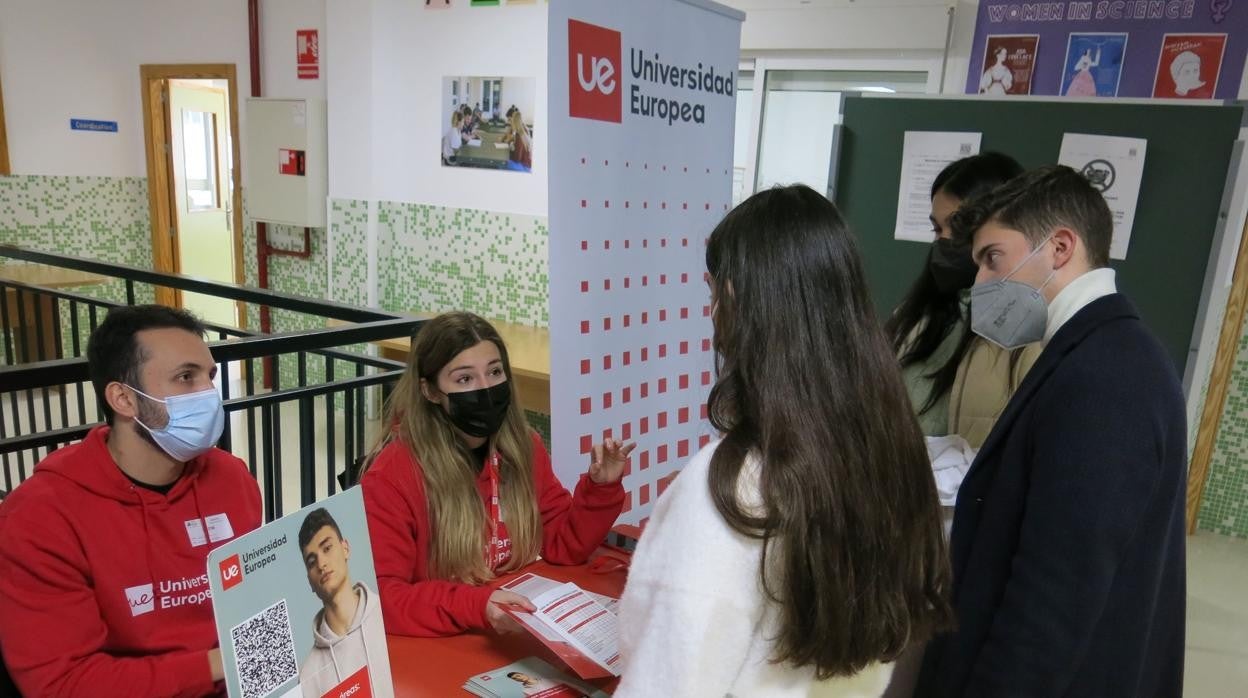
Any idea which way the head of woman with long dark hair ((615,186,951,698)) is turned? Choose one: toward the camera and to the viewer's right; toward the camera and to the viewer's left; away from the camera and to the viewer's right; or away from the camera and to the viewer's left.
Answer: away from the camera and to the viewer's left

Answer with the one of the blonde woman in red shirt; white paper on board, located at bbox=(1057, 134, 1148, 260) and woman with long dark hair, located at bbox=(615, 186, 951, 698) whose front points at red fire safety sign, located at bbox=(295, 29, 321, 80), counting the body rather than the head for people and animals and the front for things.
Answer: the woman with long dark hair

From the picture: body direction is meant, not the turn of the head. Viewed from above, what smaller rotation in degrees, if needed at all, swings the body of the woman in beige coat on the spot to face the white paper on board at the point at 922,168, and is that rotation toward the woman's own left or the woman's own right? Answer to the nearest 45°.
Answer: approximately 135° to the woman's own right

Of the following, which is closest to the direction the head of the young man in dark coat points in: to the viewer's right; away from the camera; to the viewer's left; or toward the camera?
to the viewer's left

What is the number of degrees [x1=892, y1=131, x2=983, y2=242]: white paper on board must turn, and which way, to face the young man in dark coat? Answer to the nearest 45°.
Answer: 0° — it already faces them

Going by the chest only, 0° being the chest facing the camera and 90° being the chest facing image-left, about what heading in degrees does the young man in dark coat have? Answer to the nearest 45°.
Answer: approximately 90°

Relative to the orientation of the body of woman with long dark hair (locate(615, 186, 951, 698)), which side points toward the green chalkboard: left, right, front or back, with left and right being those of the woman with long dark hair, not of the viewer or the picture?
right

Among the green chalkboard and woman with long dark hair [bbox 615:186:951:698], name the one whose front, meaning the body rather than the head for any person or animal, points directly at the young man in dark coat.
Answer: the green chalkboard

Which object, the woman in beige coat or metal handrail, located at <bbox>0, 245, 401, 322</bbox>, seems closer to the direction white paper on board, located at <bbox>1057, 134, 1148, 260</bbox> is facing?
the woman in beige coat

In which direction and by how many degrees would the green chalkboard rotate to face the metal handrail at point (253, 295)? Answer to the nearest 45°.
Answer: approximately 45° to its right

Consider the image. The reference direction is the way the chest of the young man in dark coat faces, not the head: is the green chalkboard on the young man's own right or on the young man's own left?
on the young man's own right

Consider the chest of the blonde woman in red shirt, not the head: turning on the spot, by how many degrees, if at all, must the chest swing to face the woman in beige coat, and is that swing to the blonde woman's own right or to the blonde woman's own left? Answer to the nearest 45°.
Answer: approximately 45° to the blonde woman's own left

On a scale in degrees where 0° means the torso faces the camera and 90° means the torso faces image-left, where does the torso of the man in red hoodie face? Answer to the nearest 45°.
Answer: approximately 315°

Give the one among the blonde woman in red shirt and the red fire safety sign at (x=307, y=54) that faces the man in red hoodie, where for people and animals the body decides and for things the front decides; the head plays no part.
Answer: the red fire safety sign
